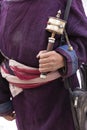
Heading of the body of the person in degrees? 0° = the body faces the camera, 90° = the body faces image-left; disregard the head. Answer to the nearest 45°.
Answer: approximately 45°
